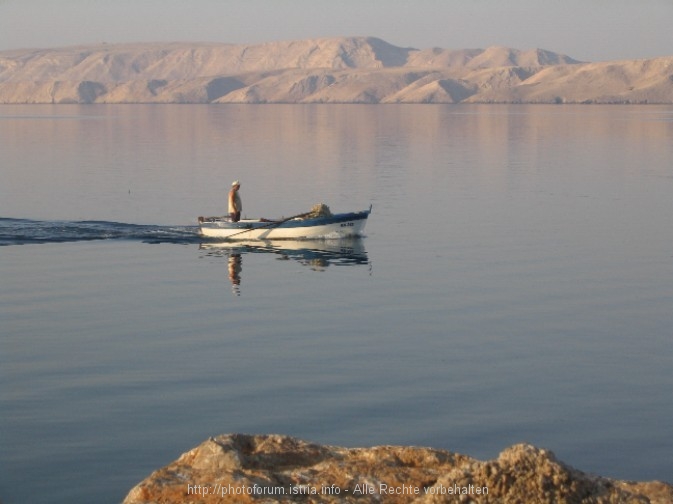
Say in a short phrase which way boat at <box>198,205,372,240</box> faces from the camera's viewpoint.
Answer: facing to the right of the viewer

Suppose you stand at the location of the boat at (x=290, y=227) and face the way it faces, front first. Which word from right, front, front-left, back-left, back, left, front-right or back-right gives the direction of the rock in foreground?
right
